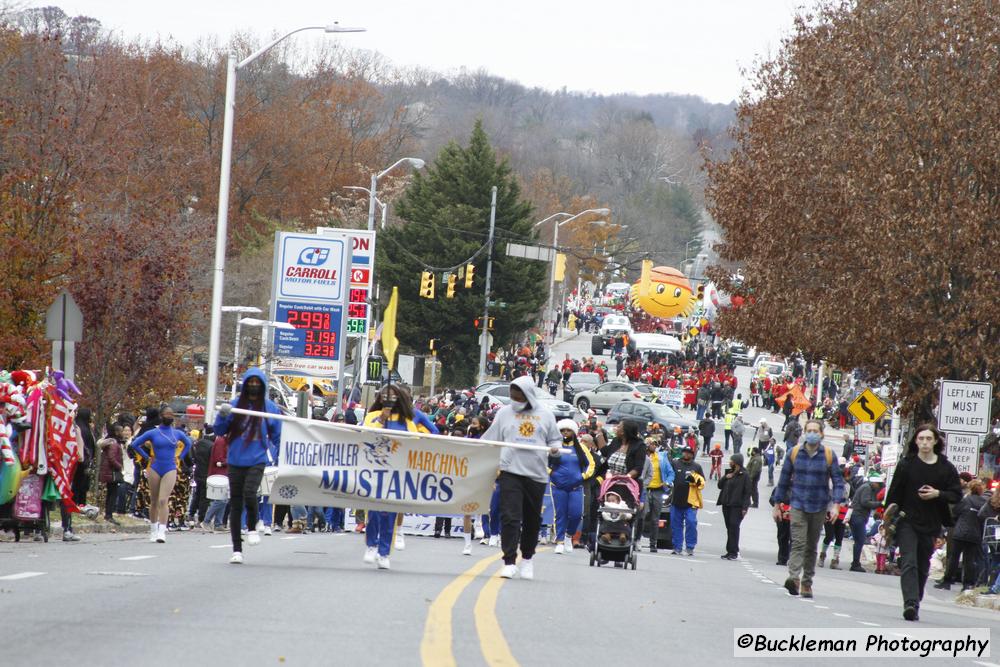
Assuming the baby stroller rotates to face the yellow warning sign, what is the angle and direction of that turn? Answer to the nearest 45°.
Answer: approximately 180°

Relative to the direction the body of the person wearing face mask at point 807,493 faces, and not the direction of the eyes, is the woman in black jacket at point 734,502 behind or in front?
behind

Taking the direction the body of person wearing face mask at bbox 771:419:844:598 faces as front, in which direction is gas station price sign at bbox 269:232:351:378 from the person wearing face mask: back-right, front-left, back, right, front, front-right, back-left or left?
back-right

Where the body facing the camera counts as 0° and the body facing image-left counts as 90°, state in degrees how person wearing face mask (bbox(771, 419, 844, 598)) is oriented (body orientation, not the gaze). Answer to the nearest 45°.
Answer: approximately 0°

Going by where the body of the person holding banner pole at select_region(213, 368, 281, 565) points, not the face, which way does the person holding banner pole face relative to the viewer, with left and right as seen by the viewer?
facing the viewer

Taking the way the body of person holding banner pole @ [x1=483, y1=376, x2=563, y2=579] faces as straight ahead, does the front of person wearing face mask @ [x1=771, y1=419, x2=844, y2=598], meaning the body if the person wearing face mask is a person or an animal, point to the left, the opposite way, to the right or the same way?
the same way

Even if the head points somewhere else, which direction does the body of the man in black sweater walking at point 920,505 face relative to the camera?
toward the camera

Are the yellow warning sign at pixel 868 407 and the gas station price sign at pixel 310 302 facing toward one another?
no

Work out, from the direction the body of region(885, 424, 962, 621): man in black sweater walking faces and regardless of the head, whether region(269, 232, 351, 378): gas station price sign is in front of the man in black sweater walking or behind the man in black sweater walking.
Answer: behind

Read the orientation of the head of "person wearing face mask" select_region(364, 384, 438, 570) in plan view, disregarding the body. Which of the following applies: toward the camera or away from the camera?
toward the camera

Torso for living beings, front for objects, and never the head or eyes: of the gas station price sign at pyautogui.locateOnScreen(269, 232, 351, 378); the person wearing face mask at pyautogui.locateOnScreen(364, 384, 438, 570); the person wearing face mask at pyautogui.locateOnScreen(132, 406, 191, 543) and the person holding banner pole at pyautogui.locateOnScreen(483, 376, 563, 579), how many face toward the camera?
4

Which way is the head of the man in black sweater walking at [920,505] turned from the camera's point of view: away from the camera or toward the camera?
toward the camera

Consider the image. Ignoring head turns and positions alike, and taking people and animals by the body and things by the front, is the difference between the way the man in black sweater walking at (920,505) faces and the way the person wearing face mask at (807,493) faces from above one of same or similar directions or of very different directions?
same or similar directions

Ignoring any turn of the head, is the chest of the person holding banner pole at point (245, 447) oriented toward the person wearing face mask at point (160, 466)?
no

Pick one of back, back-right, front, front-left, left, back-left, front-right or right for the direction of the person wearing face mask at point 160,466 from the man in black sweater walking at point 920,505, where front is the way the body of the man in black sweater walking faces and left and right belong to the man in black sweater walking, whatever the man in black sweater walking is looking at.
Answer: right

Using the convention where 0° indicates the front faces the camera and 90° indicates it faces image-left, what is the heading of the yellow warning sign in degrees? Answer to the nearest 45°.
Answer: approximately 0°

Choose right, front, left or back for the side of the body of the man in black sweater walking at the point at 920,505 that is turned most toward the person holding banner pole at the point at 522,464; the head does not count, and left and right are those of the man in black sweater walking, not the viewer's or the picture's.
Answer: right

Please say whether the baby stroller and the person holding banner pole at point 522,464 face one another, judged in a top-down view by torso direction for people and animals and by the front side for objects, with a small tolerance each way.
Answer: no

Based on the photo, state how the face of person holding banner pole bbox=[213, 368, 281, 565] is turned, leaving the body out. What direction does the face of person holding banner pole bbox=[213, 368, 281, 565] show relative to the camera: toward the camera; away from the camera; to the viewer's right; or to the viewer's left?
toward the camera

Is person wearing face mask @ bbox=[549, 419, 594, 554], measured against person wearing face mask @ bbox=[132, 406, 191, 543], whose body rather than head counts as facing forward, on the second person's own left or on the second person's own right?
on the second person's own left
